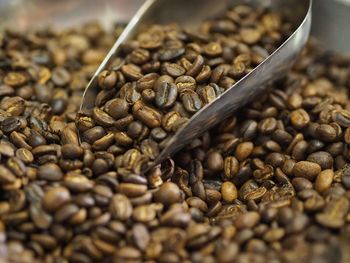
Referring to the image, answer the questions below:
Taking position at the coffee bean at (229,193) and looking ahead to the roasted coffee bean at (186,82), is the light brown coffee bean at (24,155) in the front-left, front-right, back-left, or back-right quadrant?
front-left

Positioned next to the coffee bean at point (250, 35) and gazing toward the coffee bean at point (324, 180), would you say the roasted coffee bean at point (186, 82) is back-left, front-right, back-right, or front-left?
front-right

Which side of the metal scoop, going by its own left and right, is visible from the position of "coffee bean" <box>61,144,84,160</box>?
front

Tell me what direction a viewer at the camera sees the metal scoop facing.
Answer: facing the viewer and to the left of the viewer

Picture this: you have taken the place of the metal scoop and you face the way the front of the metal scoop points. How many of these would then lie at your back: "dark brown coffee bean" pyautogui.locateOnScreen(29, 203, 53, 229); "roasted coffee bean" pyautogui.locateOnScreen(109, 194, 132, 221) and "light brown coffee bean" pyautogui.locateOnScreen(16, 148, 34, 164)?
0

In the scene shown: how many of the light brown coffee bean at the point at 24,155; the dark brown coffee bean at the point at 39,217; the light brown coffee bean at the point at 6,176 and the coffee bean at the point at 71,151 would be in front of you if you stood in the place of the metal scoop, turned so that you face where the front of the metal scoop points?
4

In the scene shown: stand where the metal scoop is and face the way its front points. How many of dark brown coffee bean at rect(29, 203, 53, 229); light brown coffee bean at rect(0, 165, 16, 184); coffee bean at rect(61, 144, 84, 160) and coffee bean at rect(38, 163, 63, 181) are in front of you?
4

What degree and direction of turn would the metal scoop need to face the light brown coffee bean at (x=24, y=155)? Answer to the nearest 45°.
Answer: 0° — it already faces it

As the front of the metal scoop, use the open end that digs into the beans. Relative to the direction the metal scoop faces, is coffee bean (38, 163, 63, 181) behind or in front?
in front

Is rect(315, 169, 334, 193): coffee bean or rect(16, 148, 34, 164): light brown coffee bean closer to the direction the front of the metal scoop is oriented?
the light brown coffee bean

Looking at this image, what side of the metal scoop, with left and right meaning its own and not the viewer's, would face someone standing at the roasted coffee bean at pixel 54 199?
front

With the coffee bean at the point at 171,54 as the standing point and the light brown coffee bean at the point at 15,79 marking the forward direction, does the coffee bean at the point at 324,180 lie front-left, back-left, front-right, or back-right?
back-left
